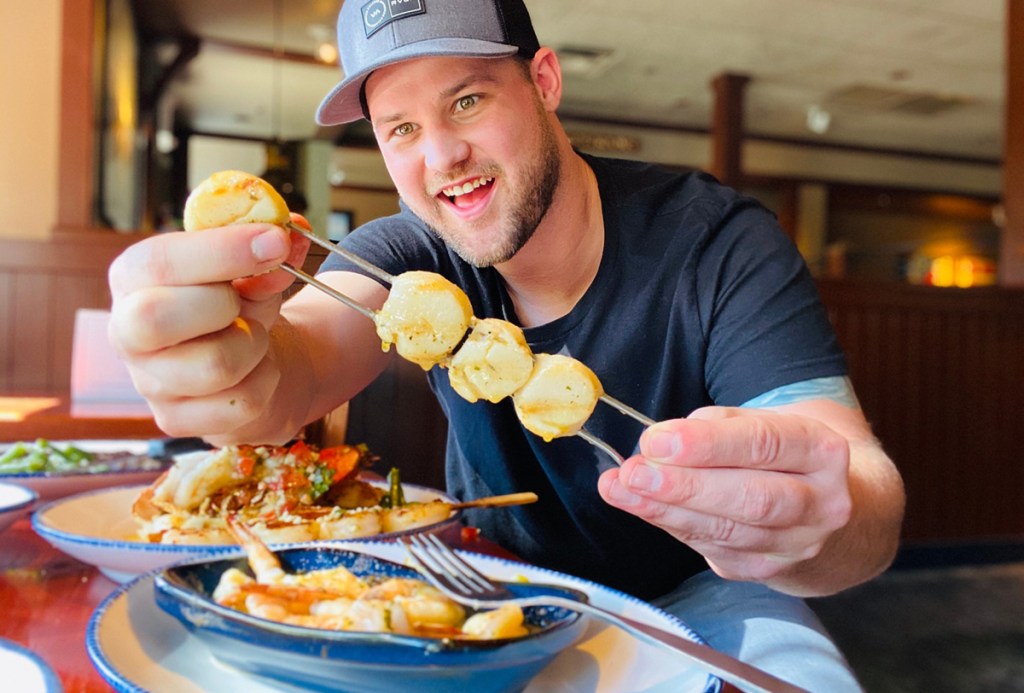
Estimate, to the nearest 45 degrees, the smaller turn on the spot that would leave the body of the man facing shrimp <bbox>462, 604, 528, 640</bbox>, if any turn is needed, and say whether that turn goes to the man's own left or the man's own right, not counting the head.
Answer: approximately 45° to the man's own left

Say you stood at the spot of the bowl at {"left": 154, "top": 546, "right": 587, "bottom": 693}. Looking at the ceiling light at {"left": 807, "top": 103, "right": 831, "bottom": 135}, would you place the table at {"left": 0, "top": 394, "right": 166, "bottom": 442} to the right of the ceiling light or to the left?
left

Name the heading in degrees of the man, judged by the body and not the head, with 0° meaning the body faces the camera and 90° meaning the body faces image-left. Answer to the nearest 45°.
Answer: approximately 45°

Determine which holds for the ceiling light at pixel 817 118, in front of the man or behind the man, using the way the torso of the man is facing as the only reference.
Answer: behind
